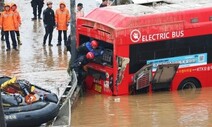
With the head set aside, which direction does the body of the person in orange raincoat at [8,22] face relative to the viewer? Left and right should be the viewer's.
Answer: facing the viewer

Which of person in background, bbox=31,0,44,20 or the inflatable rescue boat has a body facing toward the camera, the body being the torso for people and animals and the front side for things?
the person in background

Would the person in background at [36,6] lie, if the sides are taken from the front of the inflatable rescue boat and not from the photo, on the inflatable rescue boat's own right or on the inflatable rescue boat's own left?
on the inflatable rescue boat's own left

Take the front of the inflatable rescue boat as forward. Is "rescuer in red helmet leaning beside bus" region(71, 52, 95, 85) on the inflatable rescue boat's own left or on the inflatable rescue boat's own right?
on the inflatable rescue boat's own left

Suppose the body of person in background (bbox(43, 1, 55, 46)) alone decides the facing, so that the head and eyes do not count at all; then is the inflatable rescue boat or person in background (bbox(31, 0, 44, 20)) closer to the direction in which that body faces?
the inflatable rescue boat

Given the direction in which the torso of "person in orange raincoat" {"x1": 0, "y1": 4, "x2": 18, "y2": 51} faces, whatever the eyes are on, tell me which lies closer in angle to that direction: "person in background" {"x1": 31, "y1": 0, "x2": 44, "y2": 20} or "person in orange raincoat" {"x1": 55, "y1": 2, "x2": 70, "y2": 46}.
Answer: the person in orange raincoat

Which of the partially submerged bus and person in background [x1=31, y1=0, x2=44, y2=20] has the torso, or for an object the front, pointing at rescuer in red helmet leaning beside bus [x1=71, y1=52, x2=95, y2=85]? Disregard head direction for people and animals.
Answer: the person in background

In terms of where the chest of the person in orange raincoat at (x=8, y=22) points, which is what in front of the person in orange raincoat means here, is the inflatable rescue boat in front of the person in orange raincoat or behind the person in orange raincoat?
in front

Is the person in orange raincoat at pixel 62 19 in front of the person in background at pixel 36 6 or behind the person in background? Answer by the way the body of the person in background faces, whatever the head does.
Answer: in front

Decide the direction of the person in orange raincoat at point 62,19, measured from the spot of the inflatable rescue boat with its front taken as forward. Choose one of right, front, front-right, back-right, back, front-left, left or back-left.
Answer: left

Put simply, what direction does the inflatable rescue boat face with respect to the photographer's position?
facing to the right of the viewer

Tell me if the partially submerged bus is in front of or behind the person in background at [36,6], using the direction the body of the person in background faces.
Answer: in front

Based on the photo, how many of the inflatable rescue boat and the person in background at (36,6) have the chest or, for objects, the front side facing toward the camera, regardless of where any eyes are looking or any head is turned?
1
